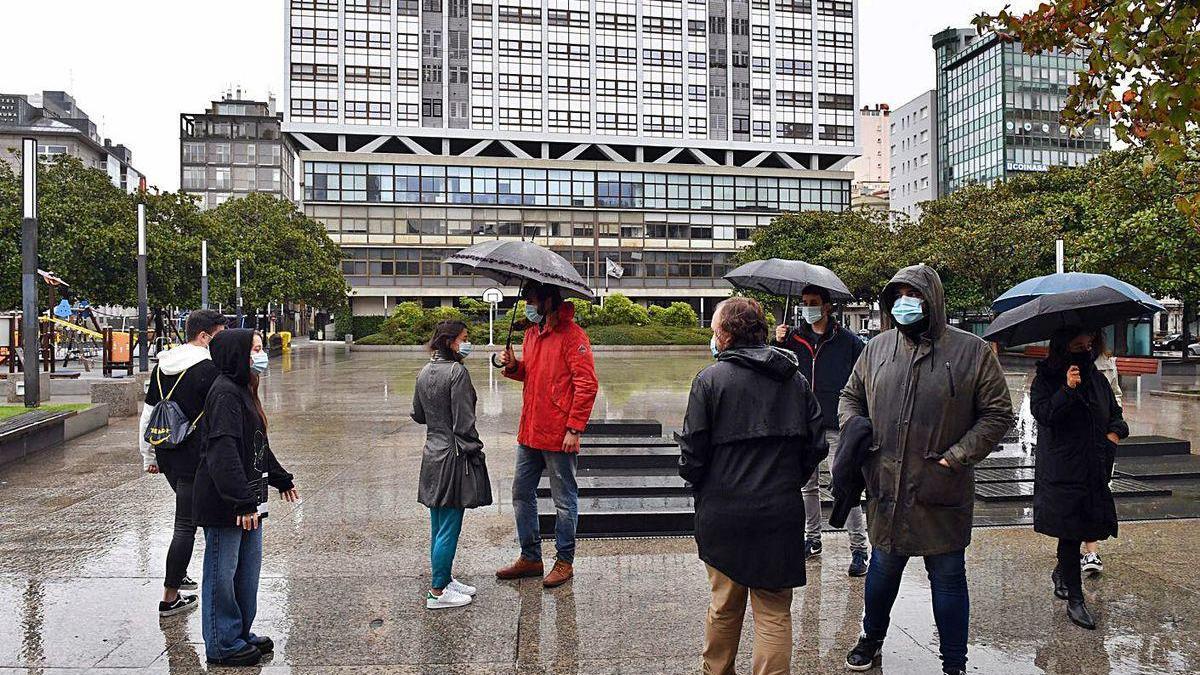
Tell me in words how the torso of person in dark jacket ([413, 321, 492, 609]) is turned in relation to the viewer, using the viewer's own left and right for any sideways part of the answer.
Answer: facing away from the viewer and to the right of the viewer

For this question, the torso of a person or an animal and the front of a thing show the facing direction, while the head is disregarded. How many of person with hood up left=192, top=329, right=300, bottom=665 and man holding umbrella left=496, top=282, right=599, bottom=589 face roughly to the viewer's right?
1

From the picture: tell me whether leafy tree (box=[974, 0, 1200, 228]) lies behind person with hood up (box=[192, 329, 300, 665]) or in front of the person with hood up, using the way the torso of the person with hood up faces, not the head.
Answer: in front

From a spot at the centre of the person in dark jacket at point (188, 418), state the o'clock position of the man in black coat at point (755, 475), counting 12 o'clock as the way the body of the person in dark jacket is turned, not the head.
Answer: The man in black coat is roughly at 3 o'clock from the person in dark jacket.

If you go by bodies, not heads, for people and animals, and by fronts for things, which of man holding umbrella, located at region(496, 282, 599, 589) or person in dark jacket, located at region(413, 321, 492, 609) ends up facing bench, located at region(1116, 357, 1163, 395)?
the person in dark jacket

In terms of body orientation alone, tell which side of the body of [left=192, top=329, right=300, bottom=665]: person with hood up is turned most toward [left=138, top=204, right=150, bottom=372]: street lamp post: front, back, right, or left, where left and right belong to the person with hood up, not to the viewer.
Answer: left

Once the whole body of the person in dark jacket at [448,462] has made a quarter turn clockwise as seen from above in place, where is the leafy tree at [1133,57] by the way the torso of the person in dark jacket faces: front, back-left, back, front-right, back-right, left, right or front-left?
front-left

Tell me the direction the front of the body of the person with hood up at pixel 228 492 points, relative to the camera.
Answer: to the viewer's right

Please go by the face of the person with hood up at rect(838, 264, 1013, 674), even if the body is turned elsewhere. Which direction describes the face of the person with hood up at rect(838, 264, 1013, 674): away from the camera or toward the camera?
toward the camera

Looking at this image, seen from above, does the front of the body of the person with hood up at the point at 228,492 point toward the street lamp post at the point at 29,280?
no

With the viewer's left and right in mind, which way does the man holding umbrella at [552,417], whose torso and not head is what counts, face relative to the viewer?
facing the viewer and to the left of the viewer

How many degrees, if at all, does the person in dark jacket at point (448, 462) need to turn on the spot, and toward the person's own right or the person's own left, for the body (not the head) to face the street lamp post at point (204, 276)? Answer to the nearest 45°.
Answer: approximately 45° to the person's own left

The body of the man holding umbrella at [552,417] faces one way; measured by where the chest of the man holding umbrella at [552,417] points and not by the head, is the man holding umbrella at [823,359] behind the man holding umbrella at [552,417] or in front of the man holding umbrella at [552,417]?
behind

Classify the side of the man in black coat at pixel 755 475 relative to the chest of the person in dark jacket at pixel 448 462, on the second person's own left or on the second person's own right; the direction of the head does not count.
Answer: on the second person's own right

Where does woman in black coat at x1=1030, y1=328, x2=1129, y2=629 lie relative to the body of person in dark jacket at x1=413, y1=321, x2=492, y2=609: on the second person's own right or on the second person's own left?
on the second person's own right

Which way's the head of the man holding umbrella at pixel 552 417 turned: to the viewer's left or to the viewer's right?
to the viewer's left

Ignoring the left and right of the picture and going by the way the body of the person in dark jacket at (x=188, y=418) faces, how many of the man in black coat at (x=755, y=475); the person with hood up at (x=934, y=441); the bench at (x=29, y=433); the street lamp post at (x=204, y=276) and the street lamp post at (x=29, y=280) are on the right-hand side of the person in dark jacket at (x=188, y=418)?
2

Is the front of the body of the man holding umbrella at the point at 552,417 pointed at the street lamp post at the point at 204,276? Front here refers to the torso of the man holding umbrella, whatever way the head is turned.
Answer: no

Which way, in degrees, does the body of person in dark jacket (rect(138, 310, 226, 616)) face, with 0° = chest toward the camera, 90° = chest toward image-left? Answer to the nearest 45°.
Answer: approximately 225°

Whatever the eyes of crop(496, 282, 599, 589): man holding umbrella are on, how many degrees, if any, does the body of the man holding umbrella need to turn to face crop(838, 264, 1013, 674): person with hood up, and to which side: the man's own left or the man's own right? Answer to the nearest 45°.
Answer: approximately 90° to the man's own left
